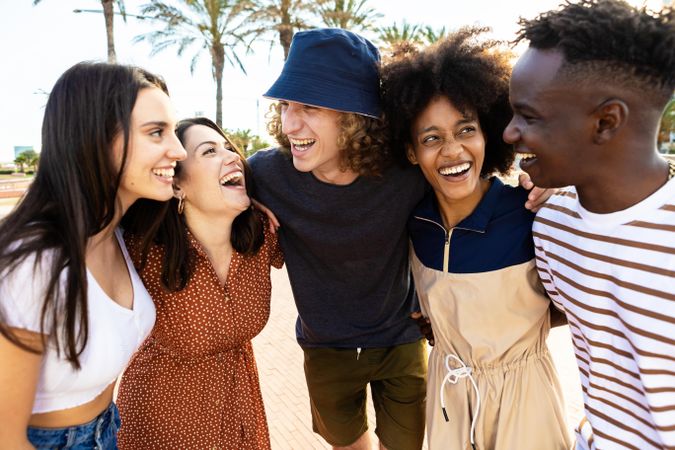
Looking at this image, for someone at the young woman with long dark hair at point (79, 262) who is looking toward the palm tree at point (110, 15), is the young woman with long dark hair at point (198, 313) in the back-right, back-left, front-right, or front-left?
front-right

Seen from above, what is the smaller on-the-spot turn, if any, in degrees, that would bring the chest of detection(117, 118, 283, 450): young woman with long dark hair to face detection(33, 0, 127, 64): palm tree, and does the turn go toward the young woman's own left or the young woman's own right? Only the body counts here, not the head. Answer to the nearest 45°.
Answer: approximately 135° to the young woman's own left

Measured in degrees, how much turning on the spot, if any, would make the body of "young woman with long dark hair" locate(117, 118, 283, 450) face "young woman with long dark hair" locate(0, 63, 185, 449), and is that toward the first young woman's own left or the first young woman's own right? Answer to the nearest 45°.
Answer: approximately 90° to the first young woman's own right

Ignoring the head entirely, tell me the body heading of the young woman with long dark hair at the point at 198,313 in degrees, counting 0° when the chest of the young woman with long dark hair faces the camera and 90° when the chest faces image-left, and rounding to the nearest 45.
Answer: approximately 315°

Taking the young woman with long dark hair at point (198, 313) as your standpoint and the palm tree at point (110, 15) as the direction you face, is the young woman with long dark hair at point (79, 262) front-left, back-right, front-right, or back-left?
back-left
